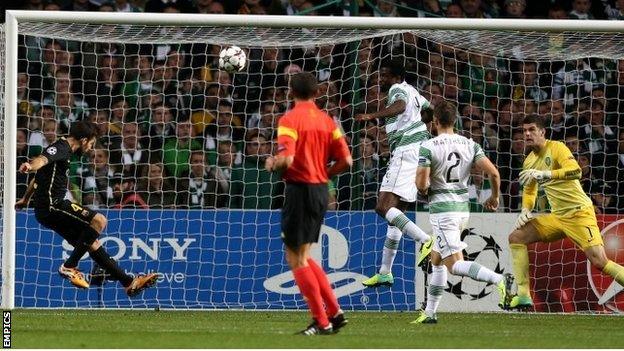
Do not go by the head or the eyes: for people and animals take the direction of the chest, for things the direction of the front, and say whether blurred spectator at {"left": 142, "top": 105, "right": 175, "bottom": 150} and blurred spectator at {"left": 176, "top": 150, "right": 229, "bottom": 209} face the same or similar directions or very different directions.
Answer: same or similar directions

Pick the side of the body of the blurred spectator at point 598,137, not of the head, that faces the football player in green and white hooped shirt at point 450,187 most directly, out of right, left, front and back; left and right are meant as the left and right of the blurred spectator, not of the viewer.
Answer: front

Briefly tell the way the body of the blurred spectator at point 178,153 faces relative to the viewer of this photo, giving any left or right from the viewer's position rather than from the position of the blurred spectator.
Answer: facing the viewer

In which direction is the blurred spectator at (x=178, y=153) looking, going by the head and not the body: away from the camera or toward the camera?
toward the camera

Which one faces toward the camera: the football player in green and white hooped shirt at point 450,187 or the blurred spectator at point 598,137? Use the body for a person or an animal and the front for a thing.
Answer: the blurred spectator

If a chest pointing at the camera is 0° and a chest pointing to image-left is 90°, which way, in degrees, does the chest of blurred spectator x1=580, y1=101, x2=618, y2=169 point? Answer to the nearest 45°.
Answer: approximately 0°

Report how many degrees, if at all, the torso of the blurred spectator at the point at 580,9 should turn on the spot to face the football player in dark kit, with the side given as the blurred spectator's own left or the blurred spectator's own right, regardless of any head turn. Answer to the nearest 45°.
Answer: approximately 45° to the blurred spectator's own right

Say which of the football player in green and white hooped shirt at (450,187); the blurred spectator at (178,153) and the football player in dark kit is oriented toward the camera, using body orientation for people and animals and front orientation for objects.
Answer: the blurred spectator

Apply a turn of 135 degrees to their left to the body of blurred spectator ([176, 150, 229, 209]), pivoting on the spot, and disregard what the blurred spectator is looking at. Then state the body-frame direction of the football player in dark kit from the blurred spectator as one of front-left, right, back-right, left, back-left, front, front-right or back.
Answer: back

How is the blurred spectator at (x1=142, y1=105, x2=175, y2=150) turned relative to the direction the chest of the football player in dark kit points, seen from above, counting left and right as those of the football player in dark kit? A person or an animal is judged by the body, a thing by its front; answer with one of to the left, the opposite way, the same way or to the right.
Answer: to the right

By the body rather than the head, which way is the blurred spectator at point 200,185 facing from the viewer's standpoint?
toward the camera

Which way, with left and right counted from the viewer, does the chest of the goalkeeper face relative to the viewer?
facing the viewer and to the left of the viewer

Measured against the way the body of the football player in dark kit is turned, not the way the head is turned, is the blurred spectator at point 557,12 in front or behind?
in front

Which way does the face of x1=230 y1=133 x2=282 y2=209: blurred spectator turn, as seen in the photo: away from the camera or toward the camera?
toward the camera

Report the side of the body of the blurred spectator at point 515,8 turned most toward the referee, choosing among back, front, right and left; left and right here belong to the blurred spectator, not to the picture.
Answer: front

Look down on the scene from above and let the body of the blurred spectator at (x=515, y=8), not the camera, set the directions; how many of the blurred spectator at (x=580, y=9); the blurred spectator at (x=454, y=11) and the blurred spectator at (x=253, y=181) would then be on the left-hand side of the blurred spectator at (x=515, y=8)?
1
